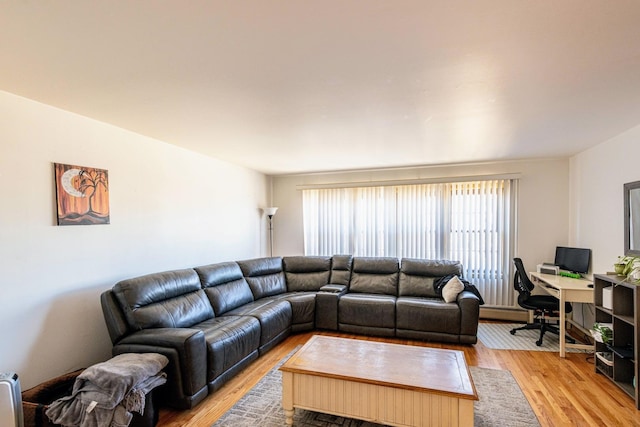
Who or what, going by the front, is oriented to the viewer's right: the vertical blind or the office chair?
the office chair

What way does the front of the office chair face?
to the viewer's right

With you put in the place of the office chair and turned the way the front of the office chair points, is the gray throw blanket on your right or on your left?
on your right

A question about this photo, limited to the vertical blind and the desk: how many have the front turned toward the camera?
1

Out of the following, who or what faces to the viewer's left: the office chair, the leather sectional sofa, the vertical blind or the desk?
the desk

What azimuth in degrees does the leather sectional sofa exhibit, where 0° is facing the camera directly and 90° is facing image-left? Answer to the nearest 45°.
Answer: approximately 315°

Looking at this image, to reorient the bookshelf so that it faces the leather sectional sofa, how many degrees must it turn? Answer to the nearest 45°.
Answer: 0° — it already faces it

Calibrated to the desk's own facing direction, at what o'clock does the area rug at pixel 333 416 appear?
The area rug is roughly at 10 o'clock from the desk.

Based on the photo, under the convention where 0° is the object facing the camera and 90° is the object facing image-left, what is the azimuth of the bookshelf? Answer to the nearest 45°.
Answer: approximately 45°

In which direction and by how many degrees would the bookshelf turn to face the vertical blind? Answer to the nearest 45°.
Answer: approximately 90° to its right

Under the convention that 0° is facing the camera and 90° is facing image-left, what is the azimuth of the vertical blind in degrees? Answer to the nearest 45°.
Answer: approximately 0°

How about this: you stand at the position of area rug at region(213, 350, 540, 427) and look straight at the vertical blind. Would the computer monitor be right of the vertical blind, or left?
right

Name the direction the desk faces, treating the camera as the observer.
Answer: facing to the left of the viewer
